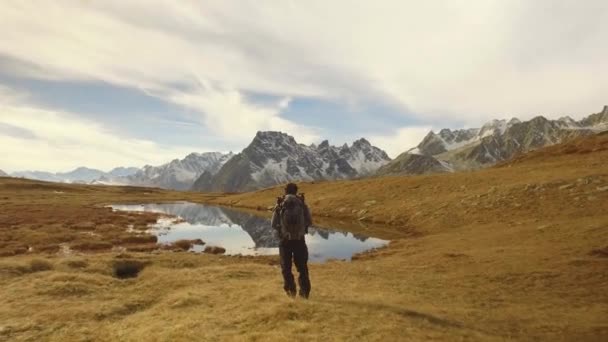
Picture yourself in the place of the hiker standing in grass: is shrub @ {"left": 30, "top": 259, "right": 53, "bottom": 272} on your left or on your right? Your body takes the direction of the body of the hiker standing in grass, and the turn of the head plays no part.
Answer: on your left

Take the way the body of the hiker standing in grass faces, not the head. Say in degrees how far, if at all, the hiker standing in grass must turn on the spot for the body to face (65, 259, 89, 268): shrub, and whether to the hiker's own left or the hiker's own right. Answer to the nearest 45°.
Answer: approximately 45° to the hiker's own left

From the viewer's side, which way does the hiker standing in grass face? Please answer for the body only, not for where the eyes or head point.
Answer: away from the camera

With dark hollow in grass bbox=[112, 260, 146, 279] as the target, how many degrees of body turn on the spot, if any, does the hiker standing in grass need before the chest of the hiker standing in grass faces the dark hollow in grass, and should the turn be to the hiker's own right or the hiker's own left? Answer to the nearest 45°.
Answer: approximately 45° to the hiker's own left

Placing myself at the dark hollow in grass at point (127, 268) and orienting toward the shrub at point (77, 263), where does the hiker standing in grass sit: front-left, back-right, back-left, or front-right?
back-left
